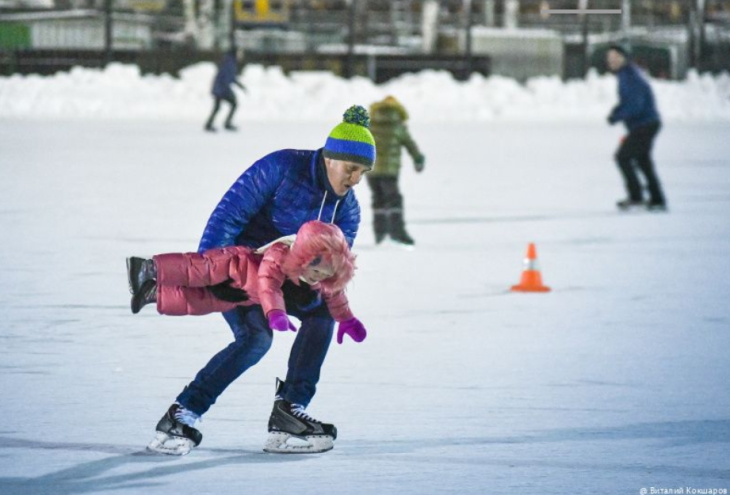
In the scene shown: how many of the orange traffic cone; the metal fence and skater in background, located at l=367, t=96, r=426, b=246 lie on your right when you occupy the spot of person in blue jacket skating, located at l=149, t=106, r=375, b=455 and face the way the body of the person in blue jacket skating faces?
0

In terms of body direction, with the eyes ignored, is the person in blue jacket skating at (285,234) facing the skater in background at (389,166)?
no

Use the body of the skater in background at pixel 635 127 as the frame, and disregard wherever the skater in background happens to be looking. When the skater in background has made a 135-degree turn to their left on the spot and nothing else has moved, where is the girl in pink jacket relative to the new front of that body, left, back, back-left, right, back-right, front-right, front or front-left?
front-right

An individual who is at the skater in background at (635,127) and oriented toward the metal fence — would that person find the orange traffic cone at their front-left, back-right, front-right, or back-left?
back-left

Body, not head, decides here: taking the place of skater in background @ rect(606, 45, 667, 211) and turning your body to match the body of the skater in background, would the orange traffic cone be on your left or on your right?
on your left

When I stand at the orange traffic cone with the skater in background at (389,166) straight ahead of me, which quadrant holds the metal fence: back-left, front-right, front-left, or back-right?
front-right

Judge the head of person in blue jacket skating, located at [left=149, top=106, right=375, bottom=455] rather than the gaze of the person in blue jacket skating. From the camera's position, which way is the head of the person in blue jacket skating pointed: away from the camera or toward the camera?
toward the camera

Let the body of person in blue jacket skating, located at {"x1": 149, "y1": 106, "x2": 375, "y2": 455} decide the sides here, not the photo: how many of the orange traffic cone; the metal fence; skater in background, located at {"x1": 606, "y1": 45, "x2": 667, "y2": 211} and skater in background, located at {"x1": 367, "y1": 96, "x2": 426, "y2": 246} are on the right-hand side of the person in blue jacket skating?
0

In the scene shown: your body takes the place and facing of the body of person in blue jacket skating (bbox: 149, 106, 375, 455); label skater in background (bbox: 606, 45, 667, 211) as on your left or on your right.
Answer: on your left

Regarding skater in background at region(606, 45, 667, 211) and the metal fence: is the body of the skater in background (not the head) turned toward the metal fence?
no

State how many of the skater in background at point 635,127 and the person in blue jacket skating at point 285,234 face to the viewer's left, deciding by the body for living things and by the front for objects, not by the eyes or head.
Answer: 1

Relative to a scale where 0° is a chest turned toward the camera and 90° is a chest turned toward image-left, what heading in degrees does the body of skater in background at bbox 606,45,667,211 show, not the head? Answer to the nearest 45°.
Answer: approximately 90°

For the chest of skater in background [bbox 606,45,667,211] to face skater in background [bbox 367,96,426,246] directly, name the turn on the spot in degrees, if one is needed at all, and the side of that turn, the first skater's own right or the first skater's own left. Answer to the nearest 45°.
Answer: approximately 45° to the first skater's own left

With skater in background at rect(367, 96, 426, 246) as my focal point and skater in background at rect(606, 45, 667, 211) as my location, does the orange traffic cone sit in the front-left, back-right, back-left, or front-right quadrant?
front-left

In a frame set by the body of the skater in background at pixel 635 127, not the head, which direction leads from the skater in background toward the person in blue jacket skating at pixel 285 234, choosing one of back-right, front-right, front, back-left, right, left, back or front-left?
left

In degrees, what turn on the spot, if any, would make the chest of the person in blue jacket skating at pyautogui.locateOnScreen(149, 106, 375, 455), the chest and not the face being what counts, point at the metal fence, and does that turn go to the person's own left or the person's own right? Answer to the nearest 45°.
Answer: approximately 135° to the person's own left
